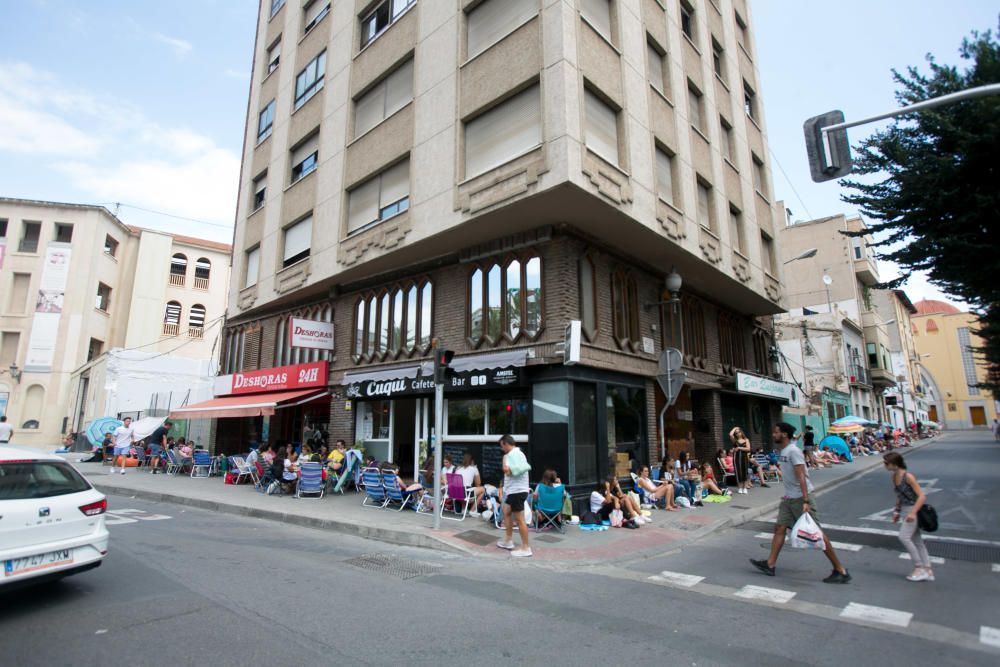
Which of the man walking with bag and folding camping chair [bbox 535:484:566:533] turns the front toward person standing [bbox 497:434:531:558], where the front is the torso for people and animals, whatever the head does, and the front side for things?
the man walking with bag

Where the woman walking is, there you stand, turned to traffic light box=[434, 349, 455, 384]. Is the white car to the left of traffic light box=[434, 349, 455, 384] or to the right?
left

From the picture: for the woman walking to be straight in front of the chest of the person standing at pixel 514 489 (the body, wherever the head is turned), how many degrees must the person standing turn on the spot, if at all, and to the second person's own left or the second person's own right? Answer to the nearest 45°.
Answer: approximately 180°

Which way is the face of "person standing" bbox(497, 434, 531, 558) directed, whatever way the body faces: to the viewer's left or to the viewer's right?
to the viewer's left

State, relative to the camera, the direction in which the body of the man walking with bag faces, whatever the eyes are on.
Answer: to the viewer's left

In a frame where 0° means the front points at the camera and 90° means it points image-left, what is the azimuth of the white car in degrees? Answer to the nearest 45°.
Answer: approximately 135°

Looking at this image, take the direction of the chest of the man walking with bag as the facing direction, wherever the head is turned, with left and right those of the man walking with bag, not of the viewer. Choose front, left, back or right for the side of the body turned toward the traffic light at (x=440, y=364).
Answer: front

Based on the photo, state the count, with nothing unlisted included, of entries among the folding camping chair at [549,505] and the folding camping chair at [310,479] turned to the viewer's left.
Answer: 0

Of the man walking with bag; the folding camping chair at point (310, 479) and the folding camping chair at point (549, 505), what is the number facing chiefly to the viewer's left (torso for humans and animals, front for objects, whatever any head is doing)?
1

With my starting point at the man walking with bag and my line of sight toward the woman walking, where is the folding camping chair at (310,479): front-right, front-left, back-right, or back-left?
back-left

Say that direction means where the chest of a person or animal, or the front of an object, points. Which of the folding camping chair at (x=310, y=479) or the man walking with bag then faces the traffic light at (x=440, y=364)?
the man walking with bag

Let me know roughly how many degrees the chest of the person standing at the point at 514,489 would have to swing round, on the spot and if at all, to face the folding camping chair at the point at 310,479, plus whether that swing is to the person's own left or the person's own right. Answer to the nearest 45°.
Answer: approximately 45° to the person's own right
